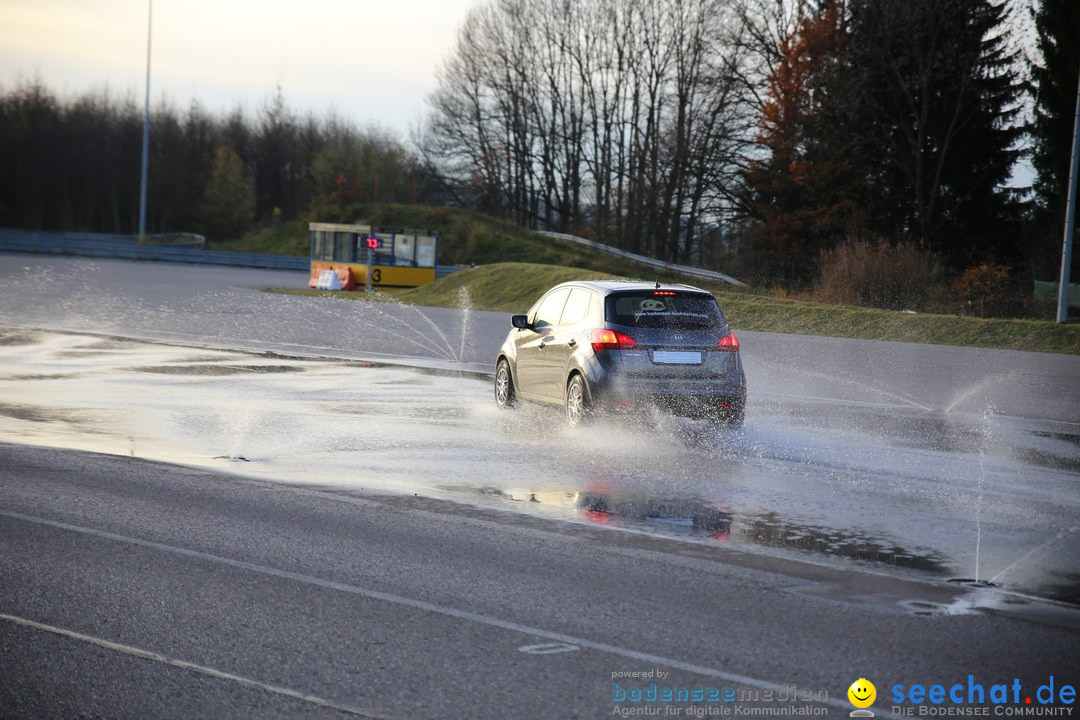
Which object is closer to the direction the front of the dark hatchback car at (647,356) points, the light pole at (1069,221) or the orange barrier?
the orange barrier

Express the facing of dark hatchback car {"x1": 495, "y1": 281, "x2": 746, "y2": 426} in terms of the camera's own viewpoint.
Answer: facing away from the viewer and to the left of the viewer

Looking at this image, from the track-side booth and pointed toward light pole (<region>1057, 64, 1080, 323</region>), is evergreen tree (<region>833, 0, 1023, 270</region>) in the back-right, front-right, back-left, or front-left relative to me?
front-left

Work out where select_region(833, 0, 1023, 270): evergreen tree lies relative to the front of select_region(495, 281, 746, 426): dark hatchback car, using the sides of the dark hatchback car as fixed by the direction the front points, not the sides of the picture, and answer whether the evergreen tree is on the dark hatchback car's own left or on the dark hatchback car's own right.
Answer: on the dark hatchback car's own right

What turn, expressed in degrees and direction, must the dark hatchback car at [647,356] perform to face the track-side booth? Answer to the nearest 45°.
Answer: approximately 45° to its right

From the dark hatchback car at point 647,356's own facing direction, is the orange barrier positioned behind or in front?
in front

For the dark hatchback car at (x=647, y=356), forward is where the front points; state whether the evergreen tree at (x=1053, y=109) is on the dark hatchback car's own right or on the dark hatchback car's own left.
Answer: on the dark hatchback car's own right

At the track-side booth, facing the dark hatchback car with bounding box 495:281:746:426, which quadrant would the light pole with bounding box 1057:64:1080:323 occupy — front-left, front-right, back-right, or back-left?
front-left
